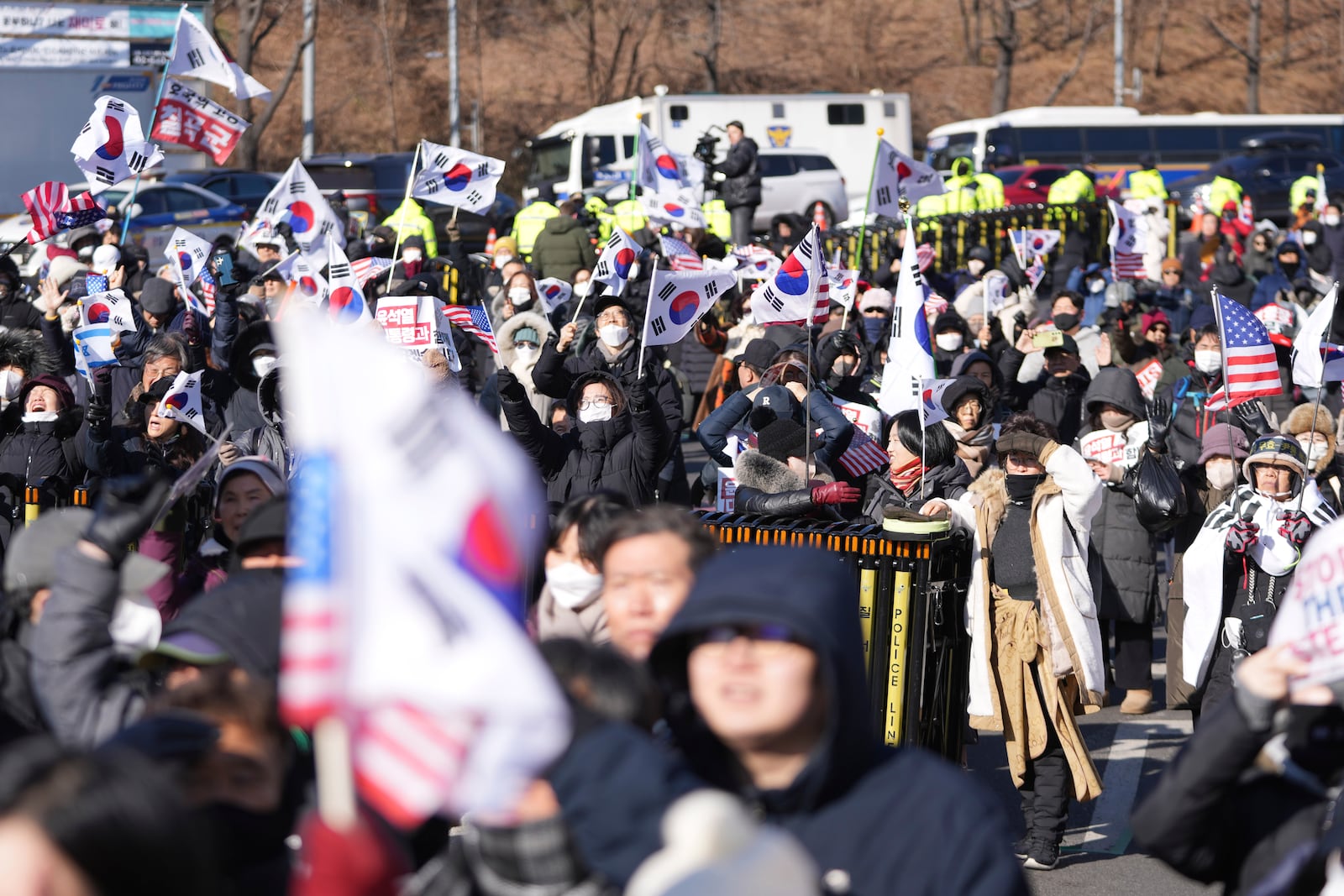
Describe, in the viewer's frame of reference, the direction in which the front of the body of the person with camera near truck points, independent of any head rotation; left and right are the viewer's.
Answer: facing to the left of the viewer

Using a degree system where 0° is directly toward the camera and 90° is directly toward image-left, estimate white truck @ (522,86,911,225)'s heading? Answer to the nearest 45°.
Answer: approximately 45°

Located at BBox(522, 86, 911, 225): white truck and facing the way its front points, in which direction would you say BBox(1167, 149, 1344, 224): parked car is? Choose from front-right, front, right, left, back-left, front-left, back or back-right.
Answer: back-left

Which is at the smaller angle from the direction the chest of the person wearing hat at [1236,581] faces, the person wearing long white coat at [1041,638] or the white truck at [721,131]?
the person wearing long white coat

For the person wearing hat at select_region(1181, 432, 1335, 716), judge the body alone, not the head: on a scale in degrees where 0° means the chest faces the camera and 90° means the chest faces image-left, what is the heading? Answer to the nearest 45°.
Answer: approximately 0°

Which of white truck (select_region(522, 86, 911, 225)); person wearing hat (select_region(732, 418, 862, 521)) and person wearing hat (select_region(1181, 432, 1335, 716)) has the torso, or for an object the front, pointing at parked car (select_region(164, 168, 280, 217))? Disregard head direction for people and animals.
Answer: the white truck

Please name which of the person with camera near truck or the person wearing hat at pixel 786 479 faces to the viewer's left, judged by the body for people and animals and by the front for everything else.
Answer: the person with camera near truck

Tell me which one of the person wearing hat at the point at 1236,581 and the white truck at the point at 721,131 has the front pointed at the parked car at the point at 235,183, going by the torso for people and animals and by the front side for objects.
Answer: the white truck
